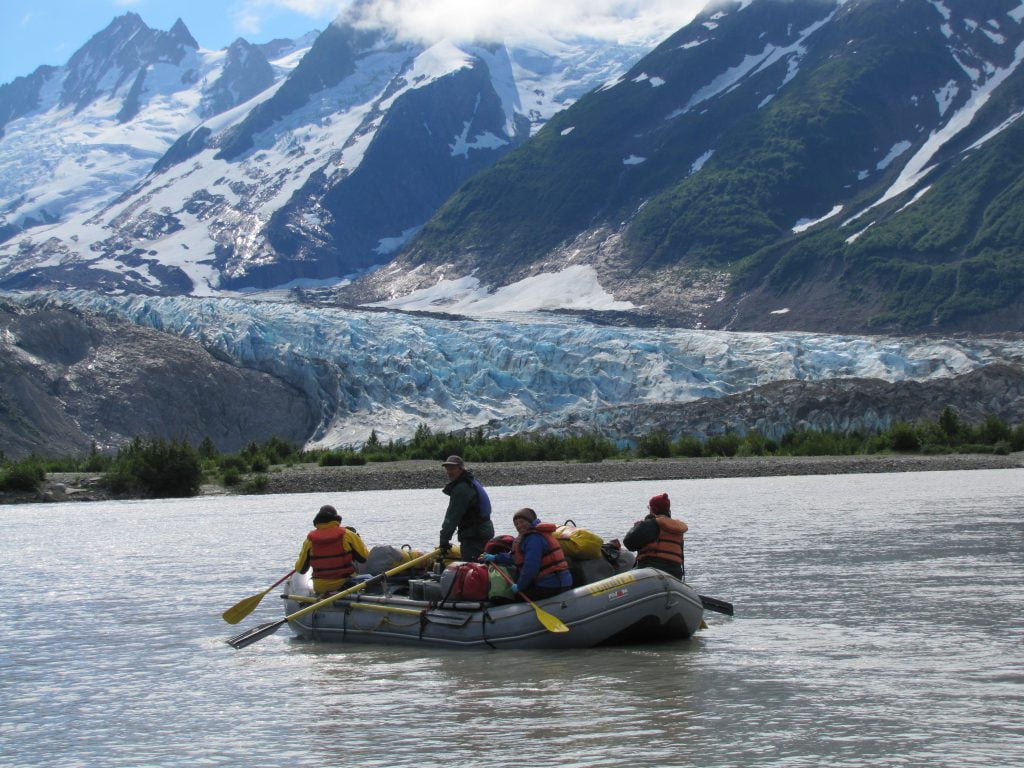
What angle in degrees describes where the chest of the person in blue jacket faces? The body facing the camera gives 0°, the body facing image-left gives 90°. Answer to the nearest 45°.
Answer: approximately 90°

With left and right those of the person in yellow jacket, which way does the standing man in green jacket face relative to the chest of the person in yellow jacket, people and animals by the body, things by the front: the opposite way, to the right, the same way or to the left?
to the left

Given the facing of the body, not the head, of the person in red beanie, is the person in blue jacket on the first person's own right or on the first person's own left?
on the first person's own left

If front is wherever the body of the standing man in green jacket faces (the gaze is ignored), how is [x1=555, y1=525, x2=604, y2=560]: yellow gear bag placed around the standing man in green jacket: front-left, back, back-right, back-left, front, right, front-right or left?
back-left

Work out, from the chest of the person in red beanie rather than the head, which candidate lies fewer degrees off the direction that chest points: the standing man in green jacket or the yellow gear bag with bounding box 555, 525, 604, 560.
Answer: the standing man in green jacket

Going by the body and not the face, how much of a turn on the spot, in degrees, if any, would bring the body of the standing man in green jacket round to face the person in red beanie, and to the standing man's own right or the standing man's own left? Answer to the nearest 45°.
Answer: approximately 135° to the standing man's own left

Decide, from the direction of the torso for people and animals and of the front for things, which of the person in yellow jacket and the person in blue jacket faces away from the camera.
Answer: the person in yellow jacket

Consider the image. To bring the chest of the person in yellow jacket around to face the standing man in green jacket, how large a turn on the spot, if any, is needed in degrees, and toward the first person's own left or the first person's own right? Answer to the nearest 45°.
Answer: approximately 135° to the first person's own right

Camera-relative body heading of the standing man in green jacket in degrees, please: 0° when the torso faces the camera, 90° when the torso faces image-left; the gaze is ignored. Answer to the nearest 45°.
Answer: approximately 90°

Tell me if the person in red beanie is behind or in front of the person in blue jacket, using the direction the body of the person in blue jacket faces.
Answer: behind

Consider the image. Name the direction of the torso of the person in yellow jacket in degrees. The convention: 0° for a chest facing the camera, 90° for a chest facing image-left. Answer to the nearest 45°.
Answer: approximately 180°

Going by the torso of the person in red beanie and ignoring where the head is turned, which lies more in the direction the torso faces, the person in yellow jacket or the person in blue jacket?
the person in yellow jacket

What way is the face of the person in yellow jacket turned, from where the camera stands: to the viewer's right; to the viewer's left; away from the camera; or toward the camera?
away from the camera
